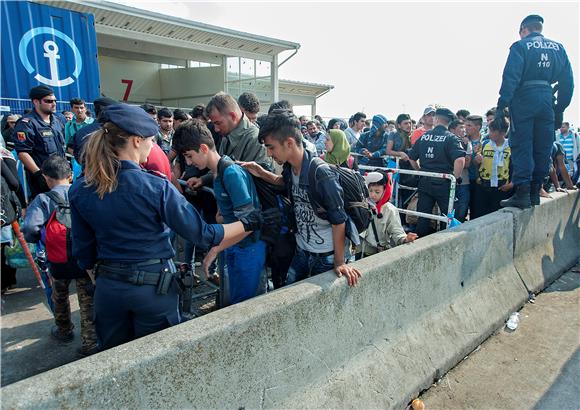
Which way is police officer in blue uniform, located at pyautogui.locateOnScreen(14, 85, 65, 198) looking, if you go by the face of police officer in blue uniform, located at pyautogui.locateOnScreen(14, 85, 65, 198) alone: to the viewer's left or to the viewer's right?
to the viewer's right

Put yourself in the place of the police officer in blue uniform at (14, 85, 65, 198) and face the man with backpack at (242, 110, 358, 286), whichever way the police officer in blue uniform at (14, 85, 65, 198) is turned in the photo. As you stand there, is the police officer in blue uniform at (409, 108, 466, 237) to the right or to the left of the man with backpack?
left

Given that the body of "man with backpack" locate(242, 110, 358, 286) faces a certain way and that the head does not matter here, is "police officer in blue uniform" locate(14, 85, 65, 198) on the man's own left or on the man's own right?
on the man's own right

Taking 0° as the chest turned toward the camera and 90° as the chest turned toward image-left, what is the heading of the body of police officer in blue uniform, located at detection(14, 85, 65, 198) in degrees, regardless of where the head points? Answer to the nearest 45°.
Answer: approximately 315°

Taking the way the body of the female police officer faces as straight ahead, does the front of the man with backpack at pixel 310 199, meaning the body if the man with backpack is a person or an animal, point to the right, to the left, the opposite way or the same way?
the opposite way

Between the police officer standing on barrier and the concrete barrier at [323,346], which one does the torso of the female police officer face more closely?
the police officer standing on barrier

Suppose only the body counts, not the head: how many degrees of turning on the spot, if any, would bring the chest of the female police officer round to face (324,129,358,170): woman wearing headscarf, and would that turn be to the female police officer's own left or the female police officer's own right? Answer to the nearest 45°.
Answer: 0° — they already face them

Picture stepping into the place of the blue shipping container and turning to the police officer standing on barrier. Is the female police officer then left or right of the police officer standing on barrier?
right

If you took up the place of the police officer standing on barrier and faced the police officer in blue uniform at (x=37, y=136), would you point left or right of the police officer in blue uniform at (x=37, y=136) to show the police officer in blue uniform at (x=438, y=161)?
right

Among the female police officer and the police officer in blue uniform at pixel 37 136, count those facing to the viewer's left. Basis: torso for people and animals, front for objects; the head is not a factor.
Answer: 0

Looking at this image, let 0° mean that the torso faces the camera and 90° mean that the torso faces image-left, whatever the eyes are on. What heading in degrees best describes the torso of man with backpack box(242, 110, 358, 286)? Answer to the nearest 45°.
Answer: approximately 45°
